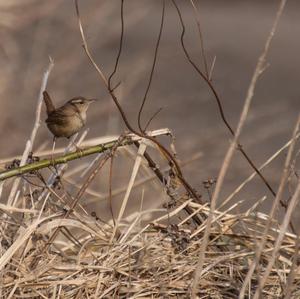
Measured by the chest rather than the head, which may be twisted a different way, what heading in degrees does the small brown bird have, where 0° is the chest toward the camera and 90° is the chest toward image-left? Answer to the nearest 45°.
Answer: approximately 270°
